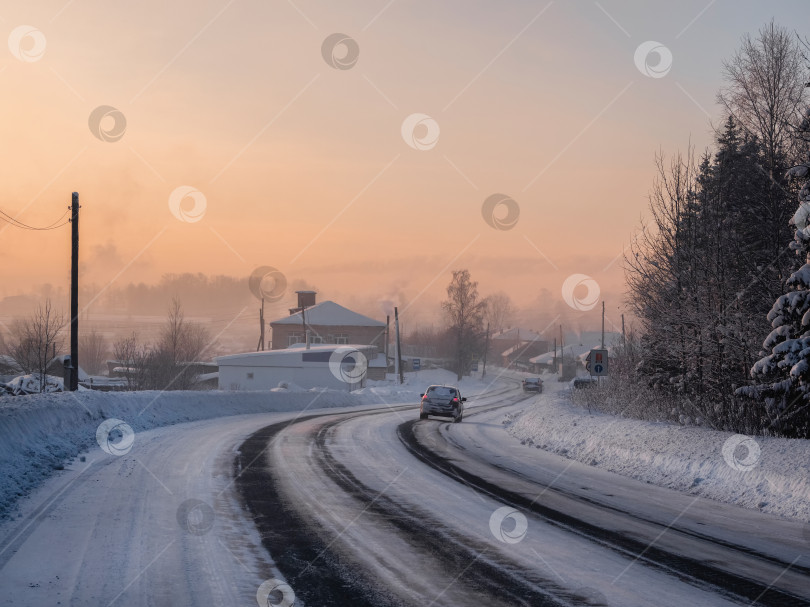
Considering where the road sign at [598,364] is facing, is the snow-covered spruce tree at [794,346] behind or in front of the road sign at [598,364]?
in front

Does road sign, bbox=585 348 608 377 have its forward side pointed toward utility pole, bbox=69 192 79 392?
no

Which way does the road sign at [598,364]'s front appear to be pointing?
toward the camera

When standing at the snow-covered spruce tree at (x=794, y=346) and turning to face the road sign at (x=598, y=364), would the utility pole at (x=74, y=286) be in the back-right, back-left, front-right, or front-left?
front-left

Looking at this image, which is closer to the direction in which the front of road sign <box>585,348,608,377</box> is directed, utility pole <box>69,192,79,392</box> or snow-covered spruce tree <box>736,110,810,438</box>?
the snow-covered spruce tree
